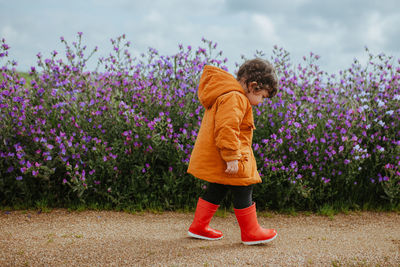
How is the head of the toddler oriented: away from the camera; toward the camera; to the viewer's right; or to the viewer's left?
to the viewer's right

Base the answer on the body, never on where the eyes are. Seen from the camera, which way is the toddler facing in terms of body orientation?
to the viewer's right
